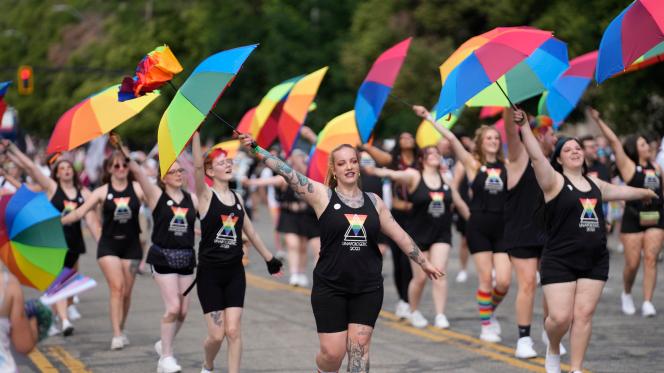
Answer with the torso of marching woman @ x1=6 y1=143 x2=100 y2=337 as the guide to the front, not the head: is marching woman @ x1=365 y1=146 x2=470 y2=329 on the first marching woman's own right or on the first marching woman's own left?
on the first marching woman's own left

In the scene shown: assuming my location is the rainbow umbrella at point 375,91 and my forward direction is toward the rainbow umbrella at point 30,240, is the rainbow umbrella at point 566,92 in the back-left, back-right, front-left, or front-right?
back-left

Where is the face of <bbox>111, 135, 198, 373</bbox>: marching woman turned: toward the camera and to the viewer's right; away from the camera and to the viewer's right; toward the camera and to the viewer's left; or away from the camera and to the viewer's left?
toward the camera and to the viewer's right

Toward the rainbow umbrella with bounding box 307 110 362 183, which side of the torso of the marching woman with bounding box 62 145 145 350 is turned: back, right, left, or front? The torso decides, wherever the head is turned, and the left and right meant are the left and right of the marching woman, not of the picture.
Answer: left

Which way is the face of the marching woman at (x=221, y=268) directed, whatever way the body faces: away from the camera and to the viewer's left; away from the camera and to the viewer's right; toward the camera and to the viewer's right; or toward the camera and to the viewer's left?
toward the camera and to the viewer's right

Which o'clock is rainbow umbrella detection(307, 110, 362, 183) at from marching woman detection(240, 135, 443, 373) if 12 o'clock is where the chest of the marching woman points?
The rainbow umbrella is roughly at 6 o'clock from the marching woman.

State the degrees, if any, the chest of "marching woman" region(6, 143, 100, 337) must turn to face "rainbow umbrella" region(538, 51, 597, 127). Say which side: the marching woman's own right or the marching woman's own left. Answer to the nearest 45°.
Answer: approximately 90° to the marching woman's own left

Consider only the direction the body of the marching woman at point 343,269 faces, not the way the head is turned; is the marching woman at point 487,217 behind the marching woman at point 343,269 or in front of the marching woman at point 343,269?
behind

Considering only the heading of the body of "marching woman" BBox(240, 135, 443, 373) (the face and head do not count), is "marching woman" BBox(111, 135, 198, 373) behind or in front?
behind
